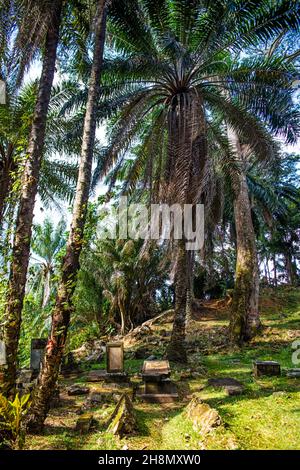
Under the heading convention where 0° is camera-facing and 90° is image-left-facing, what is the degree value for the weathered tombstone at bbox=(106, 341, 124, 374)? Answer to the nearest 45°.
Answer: approximately 0°

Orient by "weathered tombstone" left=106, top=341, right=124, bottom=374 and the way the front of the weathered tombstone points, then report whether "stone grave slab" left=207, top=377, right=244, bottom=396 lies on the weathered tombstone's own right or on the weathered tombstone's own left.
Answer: on the weathered tombstone's own left

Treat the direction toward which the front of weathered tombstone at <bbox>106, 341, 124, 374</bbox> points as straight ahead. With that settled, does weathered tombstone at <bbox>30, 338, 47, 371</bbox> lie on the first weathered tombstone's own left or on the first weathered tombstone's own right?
on the first weathered tombstone's own right

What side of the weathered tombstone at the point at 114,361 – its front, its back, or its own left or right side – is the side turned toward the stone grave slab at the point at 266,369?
left

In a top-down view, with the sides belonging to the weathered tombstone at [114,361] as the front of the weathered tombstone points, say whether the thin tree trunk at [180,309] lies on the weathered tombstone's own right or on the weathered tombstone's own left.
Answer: on the weathered tombstone's own left
